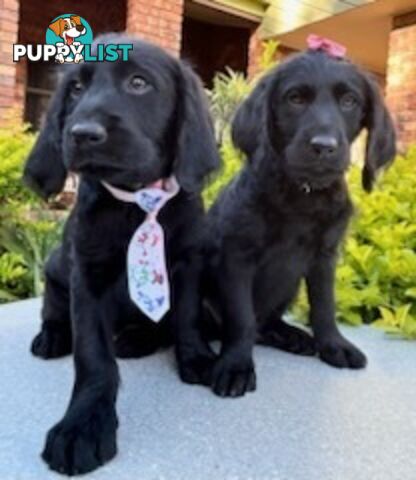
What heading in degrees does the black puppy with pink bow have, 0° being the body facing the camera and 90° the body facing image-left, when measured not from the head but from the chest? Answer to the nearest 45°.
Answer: approximately 315°

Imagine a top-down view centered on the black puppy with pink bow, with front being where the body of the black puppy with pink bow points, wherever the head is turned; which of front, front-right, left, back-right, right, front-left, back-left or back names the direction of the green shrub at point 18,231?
back

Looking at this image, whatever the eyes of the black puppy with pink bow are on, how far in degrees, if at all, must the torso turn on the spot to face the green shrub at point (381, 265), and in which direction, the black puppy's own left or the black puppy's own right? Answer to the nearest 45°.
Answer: approximately 135° to the black puppy's own left
